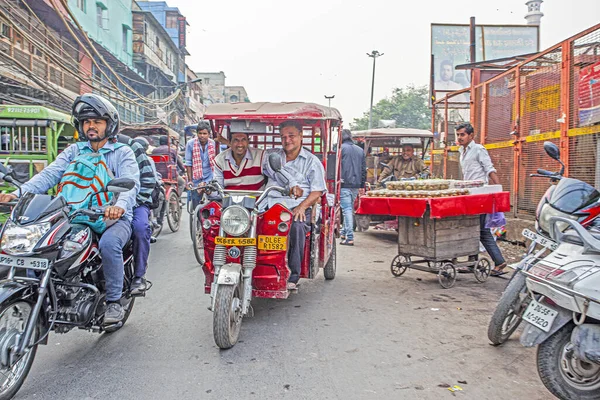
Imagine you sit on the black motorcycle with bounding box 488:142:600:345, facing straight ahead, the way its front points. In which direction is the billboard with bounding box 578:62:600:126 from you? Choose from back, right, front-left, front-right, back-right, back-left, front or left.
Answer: back-right

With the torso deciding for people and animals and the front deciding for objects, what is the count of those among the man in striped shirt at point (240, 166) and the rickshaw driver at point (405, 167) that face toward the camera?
2

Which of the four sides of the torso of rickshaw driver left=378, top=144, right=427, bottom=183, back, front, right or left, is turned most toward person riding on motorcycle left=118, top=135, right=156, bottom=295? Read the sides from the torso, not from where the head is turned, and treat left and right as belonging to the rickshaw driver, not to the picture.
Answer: front

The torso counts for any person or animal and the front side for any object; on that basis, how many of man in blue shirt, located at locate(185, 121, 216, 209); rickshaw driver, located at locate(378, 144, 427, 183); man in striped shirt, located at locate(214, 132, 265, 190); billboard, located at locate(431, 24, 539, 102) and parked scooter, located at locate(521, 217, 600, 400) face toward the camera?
4

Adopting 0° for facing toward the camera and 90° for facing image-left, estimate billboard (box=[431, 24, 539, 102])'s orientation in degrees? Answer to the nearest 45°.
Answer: approximately 0°

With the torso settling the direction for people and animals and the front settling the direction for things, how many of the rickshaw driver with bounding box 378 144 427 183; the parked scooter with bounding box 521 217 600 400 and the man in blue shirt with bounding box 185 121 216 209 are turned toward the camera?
2

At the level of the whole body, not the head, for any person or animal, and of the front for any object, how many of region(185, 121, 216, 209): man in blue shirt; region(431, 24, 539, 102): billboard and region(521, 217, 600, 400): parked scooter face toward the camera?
2

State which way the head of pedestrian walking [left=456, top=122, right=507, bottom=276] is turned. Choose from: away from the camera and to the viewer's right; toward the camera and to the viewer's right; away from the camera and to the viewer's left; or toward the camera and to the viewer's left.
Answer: toward the camera and to the viewer's left

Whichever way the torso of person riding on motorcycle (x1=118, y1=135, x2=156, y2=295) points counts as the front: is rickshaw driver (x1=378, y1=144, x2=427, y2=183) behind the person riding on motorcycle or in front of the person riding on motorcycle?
behind

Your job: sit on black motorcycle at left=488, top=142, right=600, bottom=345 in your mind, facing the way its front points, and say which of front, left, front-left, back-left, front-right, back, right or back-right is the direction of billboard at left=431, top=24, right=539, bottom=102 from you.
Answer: back-right

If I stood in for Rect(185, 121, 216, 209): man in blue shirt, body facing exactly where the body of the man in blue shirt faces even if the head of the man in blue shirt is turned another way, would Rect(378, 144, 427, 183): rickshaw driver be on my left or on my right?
on my left
